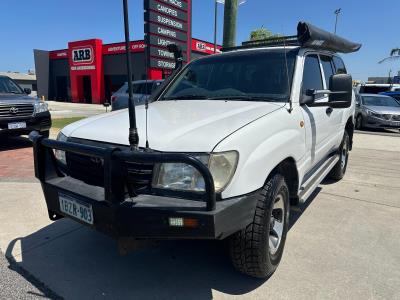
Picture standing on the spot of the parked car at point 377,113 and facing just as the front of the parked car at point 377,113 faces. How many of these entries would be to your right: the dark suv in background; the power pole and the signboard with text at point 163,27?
3

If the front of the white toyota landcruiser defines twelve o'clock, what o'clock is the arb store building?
The arb store building is roughly at 4 o'clock from the white toyota landcruiser.

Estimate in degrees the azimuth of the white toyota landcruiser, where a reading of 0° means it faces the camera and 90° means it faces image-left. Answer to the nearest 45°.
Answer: approximately 45°

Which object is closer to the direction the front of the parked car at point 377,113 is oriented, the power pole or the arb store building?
the power pole

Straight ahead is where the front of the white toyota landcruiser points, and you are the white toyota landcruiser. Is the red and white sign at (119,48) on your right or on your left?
on your right

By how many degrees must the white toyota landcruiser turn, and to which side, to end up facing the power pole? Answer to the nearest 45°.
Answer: approximately 135° to its right

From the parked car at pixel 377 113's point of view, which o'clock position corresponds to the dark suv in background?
The dark suv in background is roughly at 3 o'clock from the parked car.

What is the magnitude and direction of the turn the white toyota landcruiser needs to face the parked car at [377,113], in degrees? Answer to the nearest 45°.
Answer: approximately 180°

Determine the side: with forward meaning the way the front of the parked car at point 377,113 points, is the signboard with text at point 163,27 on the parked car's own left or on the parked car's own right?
on the parked car's own right

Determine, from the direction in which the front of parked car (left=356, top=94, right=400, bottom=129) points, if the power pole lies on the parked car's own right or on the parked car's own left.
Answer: on the parked car's own right
